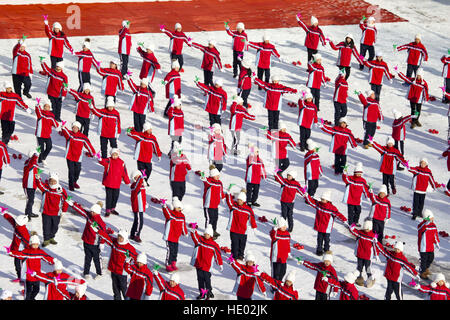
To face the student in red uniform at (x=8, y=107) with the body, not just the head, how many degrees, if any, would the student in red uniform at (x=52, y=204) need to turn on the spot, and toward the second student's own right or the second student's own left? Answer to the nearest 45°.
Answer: approximately 180°

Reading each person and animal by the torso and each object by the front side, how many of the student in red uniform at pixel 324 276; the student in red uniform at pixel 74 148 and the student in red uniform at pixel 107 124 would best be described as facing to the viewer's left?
0

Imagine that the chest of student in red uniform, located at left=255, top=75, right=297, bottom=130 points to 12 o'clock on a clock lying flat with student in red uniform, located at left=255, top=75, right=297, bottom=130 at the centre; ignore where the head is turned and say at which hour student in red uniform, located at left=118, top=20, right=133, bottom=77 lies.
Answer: student in red uniform, located at left=118, top=20, right=133, bottom=77 is roughly at 4 o'clock from student in red uniform, located at left=255, top=75, right=297, bottom=130.

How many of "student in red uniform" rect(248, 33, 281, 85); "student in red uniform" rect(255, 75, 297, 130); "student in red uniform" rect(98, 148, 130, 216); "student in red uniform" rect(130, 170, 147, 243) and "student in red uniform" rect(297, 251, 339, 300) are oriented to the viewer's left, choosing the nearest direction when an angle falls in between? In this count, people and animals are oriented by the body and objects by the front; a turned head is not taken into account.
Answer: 1

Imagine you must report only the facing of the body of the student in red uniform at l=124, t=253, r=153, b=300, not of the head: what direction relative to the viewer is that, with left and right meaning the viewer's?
facing the viewer and to the left of the viewer

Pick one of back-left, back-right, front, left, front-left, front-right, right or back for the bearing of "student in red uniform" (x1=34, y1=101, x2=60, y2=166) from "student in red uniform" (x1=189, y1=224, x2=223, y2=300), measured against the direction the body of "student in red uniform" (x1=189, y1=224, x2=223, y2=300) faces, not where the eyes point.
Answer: back-right

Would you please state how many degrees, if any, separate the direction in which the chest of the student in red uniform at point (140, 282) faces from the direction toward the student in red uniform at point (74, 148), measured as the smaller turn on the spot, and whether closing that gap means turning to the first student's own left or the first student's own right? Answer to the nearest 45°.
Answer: approximately 135° to the first student's own right

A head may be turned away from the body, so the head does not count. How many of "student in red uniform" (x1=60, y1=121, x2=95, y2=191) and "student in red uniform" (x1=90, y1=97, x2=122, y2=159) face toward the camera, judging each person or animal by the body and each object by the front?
2

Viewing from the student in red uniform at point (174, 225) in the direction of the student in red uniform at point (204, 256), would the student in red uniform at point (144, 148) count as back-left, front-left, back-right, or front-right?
back-left

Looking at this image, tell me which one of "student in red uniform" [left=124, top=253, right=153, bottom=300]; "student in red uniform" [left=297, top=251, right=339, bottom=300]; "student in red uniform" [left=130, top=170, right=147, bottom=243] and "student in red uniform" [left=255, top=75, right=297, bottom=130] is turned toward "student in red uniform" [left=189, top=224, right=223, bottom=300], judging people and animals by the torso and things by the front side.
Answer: "student in red uniform" [left=255, top=75, right=297, bottom=130]

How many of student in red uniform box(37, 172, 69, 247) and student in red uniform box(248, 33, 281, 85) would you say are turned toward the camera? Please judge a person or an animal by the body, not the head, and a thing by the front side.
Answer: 2

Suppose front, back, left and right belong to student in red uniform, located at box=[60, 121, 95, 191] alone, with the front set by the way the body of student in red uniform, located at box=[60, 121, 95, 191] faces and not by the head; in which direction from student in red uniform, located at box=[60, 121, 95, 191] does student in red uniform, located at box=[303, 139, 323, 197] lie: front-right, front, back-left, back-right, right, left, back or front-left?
left

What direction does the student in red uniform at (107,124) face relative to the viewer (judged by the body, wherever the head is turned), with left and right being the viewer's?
facing the viewer

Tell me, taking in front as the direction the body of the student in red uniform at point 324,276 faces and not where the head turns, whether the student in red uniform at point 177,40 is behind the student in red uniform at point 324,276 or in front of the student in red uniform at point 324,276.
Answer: behind

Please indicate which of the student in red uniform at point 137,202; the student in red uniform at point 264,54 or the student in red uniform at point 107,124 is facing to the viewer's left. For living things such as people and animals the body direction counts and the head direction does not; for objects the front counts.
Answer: the student in red uniform at point 137,202

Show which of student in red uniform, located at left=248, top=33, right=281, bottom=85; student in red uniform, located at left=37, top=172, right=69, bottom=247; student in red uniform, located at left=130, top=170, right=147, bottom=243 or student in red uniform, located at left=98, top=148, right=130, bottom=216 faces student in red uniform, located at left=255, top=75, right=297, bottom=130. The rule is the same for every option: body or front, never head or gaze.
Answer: student in red uniform, located at left=248, top=33, right=281, bottom=85

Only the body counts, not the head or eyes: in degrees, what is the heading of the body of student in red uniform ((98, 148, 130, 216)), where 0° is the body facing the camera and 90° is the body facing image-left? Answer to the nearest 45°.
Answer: approximately 0°

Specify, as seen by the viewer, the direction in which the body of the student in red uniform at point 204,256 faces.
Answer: toward the camera
